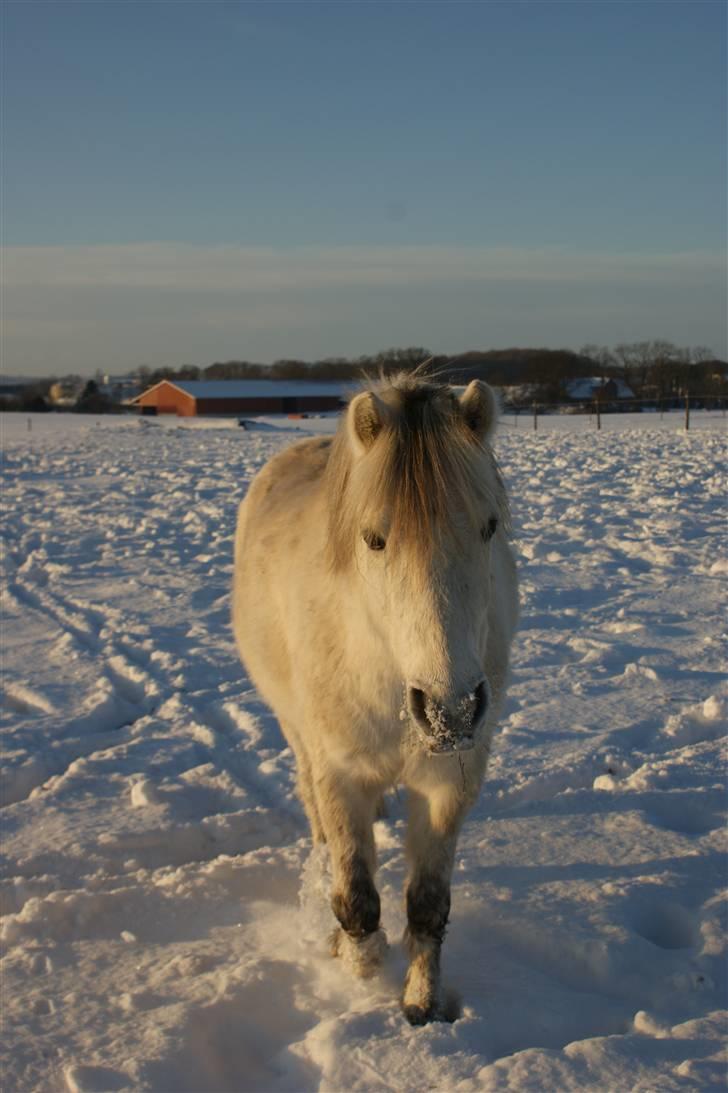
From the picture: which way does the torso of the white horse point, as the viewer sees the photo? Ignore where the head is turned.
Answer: toward the camera
